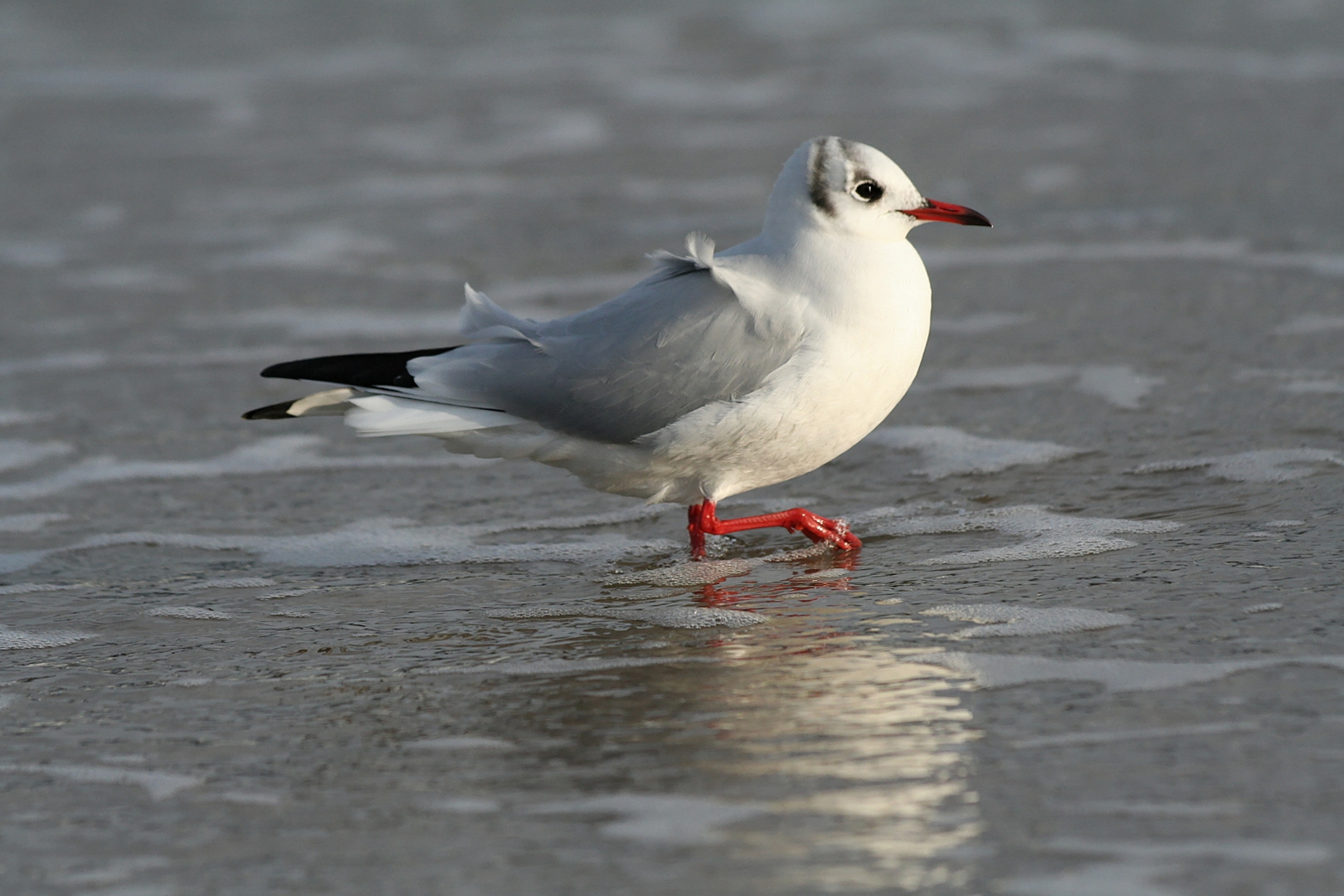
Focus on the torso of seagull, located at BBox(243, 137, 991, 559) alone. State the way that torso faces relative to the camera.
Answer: to the viewer's right
